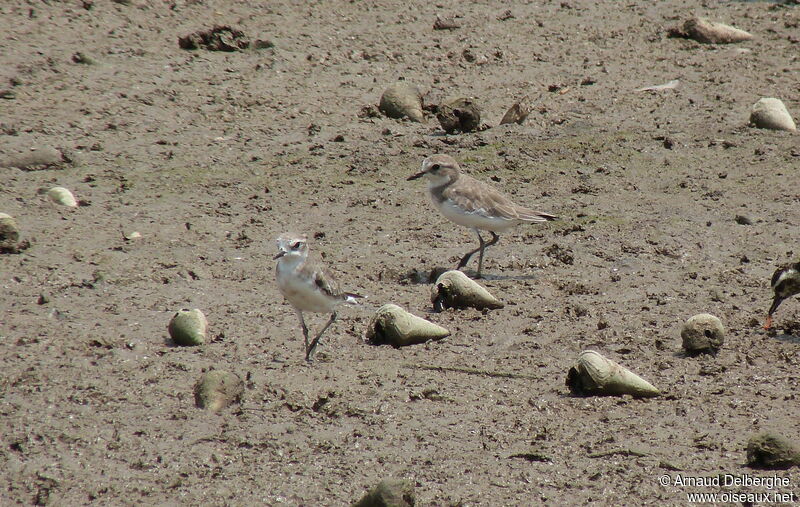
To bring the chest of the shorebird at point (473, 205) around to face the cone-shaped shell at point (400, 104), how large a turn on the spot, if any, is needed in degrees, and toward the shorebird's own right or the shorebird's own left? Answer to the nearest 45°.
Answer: approximately 45° to the shorebird's own right

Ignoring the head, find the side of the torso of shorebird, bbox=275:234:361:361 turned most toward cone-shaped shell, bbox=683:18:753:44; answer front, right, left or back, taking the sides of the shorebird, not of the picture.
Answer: back

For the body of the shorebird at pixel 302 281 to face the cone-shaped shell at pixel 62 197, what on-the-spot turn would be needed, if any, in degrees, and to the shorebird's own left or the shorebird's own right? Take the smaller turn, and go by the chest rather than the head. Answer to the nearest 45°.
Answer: approximately 90° to the shorebird's own right

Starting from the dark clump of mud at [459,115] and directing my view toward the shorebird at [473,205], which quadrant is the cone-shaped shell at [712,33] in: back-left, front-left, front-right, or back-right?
back-left

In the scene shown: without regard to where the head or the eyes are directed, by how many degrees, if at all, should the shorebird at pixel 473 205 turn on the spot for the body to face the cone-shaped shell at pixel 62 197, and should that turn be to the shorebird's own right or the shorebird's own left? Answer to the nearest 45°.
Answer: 0° — it already faces it

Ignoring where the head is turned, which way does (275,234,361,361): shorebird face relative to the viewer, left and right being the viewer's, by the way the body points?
facing the viewer and to the left of the viewer

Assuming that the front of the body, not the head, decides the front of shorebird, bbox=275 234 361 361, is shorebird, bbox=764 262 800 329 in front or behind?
behind

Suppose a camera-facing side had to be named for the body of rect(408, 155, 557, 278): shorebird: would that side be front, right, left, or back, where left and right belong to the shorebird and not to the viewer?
left

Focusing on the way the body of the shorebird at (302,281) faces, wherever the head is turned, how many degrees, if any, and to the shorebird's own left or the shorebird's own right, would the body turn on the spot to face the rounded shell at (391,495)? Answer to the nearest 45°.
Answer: approximately 45° to the shorebird's own left
